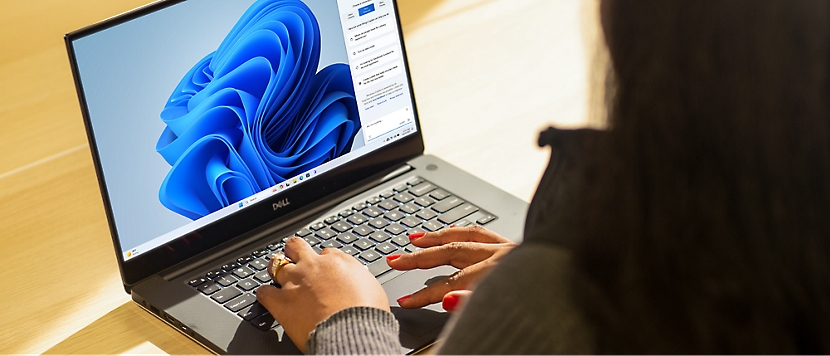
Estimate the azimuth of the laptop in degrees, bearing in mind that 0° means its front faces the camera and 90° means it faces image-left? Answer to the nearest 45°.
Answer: approximately 315°

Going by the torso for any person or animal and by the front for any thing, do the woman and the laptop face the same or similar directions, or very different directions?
very different directions

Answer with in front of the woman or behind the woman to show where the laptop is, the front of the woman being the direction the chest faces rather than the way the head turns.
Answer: in front

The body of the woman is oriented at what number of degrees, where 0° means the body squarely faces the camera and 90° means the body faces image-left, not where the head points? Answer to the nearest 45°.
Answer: approximately 135°

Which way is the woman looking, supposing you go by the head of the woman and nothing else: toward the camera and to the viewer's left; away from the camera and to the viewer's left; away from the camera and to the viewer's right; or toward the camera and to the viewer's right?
away from the camera and to the viewer's left

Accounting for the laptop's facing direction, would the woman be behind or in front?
in front
